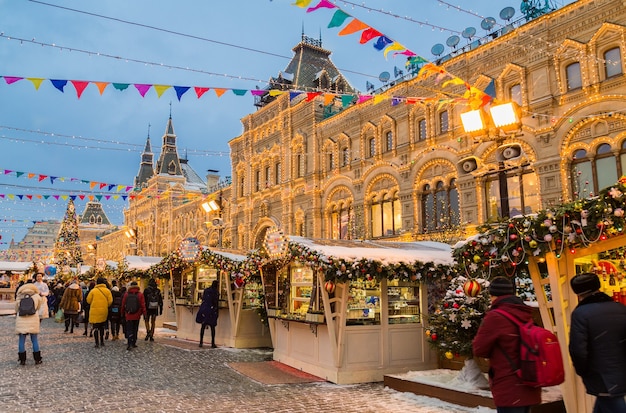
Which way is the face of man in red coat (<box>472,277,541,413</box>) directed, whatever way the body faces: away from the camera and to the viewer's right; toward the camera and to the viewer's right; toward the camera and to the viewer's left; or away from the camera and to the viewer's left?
away from the camera and to the viewer's left

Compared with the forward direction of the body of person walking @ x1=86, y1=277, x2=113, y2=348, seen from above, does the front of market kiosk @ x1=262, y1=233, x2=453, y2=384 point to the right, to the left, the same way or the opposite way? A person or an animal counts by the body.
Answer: to the left

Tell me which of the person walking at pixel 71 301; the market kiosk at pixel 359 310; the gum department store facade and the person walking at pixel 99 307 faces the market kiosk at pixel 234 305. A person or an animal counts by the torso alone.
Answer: the gum department store facade

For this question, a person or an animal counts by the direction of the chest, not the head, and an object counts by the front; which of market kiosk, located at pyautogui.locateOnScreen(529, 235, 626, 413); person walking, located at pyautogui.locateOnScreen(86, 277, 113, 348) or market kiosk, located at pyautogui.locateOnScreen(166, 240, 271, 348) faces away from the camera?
the person walking

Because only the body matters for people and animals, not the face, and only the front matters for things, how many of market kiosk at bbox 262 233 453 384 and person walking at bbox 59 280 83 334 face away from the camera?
1

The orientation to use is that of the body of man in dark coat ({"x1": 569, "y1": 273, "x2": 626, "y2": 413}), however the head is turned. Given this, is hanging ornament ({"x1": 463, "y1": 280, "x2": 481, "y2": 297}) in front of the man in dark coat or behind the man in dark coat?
in front

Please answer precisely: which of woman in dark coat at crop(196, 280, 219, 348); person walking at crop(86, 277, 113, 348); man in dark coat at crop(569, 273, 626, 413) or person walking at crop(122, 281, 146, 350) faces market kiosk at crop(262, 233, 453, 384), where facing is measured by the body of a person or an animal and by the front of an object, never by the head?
man in dark coat at crop(569, 273, 626, 413)

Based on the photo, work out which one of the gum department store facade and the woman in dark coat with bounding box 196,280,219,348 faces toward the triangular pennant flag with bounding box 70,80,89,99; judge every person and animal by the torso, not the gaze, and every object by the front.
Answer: the gum department store facade

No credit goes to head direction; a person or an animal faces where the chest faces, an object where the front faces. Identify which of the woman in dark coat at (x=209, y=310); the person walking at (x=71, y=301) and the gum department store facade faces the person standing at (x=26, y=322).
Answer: the gum department store facade

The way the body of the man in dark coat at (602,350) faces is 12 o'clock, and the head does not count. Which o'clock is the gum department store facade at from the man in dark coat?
The gum department store facade is roughly at 1 o'clock from the man in dark coat.

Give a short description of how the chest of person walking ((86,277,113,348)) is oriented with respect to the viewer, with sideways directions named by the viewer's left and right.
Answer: facing away from the viewer

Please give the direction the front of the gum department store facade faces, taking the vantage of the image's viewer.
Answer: facing the viewer and to the left of the viewer

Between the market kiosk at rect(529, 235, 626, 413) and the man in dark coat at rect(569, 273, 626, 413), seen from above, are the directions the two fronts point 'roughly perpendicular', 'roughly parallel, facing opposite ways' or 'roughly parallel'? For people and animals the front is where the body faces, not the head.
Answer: roughly perpendicular

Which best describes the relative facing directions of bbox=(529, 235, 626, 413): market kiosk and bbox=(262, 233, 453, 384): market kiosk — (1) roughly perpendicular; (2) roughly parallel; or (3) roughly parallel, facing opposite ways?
roughly parallel
